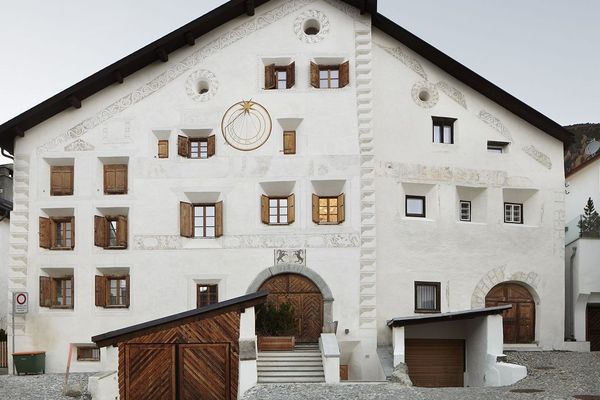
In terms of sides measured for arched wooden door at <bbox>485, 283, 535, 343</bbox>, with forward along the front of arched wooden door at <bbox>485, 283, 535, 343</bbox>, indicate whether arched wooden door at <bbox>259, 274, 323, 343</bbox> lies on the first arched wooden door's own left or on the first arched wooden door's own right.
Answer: on the first arched wooden door's own right

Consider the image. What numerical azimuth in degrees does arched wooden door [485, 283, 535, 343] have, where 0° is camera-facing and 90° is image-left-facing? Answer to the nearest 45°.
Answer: approximately 0°

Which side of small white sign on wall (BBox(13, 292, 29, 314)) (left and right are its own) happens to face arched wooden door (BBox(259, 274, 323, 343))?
left

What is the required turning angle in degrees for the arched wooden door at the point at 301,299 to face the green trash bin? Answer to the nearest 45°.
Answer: approximately 90° to its right

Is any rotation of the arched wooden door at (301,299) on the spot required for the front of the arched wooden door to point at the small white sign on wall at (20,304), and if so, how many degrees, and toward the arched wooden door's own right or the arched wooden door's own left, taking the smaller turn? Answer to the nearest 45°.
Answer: approximately 90° to the arched wooden door's own right

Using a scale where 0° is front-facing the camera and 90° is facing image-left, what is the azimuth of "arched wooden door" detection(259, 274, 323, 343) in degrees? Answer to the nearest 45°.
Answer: approximately 0°

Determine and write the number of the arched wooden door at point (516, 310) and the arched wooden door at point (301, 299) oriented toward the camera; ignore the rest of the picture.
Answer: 2
